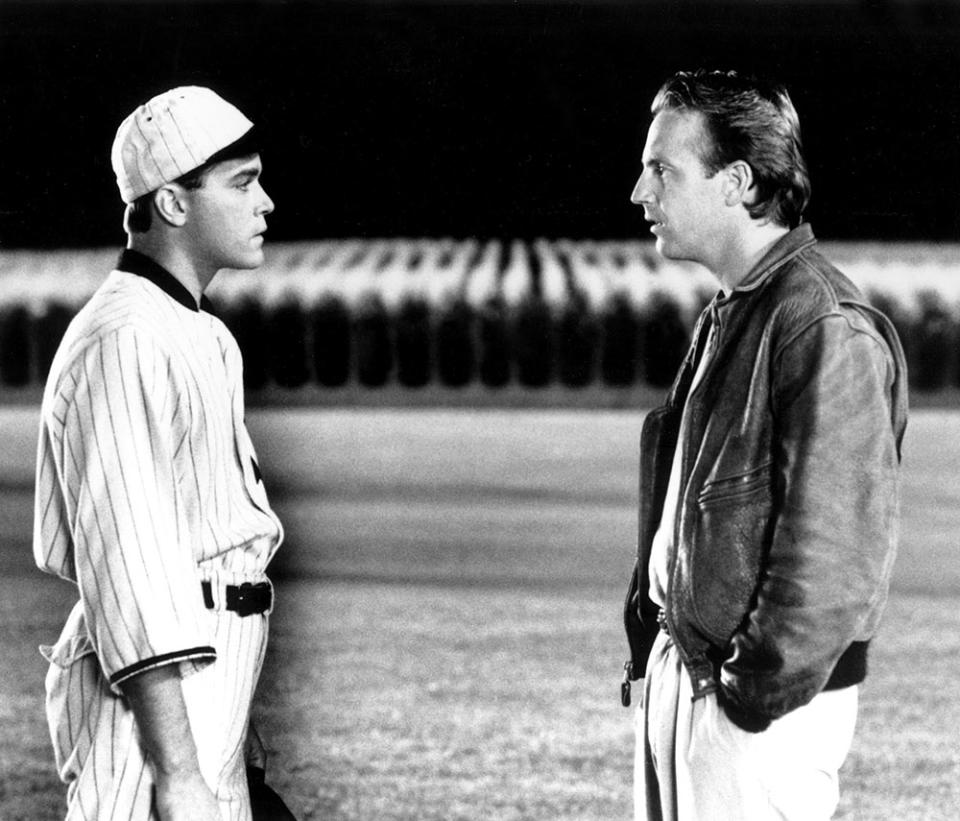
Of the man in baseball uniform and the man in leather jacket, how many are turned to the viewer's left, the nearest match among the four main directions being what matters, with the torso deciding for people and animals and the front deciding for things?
1

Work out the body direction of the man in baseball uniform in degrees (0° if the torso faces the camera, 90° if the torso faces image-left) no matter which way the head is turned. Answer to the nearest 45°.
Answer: approximately 270°

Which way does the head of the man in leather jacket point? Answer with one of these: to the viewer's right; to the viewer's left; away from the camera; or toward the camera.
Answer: to the viewer's left

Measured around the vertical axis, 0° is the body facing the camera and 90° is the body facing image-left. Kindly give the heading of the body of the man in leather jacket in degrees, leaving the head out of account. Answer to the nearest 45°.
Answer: approximately 90°

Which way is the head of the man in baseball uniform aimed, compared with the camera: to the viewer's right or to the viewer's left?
to the viewer's right

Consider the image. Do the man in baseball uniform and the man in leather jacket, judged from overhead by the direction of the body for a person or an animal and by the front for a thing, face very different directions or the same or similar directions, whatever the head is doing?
very different directions
